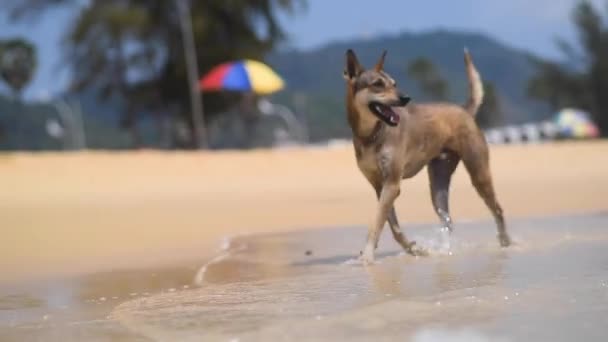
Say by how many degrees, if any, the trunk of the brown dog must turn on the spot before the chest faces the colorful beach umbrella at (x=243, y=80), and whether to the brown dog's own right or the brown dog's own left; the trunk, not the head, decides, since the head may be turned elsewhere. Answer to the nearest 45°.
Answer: approximately 135° to the brown dog's own right

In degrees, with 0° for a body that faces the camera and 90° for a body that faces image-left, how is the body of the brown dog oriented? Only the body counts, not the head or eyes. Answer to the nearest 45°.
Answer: approximately 45°
